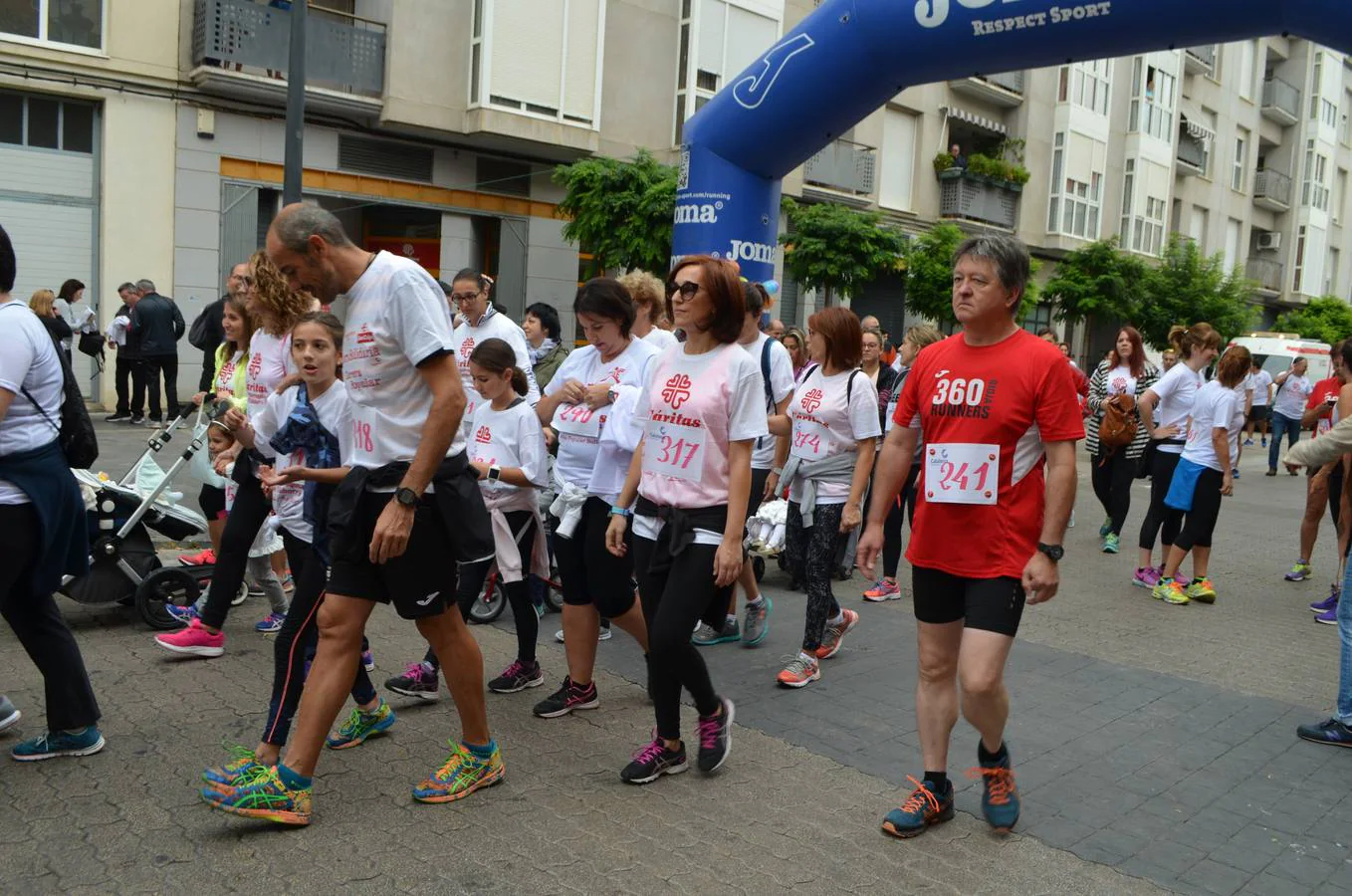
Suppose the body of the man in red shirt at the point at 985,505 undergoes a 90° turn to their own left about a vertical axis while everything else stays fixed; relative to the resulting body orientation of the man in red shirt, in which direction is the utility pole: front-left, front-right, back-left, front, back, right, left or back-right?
back

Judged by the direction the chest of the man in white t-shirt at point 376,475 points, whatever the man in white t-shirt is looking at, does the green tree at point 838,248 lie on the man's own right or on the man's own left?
on the man's own right

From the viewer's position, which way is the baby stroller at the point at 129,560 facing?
facing to the left of the viewer

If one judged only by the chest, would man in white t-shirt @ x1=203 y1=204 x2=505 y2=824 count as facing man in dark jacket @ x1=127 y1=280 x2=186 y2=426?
no

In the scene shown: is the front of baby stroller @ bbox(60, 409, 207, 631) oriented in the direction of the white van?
no

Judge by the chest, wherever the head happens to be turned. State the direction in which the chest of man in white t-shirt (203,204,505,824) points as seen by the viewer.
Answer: to the viewer's left

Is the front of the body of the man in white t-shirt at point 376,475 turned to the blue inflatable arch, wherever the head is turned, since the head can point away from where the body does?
no

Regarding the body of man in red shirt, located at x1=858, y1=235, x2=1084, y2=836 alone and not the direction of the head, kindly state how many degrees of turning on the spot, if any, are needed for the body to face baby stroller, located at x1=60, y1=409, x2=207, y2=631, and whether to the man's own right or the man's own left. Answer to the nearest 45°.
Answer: approximately 45° to the man's own right

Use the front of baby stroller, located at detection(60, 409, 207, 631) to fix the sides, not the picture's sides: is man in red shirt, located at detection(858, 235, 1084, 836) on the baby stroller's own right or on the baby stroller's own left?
on the baby stroller's own left

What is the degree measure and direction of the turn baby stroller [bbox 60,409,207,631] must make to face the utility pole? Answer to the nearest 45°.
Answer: approximately 90° to its right

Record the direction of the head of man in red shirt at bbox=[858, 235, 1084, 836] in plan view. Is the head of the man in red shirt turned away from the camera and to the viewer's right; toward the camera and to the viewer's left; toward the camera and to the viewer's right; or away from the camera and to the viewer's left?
toward the camera and to the viewer's left

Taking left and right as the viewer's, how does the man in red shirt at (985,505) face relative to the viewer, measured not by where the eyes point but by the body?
facing the viewer and to the left of the viewer
